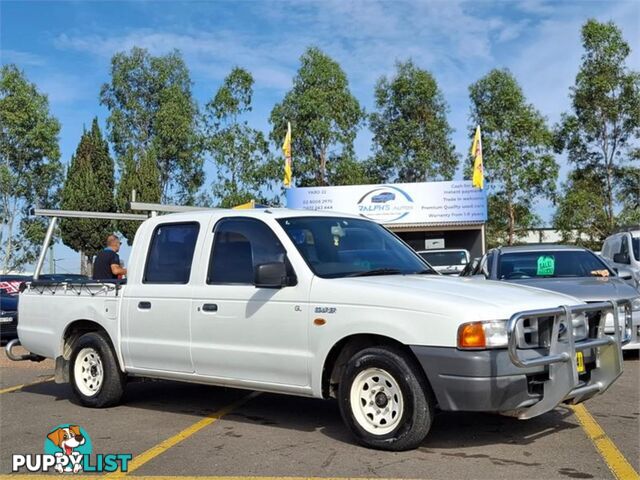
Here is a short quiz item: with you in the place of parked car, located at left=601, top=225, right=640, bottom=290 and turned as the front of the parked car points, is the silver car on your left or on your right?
on your right

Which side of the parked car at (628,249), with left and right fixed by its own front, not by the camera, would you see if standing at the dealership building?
back

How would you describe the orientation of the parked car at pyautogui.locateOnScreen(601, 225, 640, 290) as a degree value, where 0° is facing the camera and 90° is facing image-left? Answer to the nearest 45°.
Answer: approximately 315°

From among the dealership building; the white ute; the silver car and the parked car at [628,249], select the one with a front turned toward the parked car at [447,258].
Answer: the dealership building

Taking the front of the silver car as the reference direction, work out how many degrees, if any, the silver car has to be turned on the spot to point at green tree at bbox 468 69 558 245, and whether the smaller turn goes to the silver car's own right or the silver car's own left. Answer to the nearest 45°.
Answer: approximately 135° to the silver car's own left

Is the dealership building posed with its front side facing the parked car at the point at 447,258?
yes

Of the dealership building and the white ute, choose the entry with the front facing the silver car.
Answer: the dealership building

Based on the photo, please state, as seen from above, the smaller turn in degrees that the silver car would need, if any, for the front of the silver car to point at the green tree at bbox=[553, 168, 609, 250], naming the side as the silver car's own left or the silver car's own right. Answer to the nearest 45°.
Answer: approximately 135° to the silver car's own left

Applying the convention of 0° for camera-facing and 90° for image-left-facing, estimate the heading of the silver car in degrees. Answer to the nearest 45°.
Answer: approximately 315°

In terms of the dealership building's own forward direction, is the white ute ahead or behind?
ahead

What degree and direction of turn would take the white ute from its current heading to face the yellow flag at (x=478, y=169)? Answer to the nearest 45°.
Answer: approximately 135° to its left

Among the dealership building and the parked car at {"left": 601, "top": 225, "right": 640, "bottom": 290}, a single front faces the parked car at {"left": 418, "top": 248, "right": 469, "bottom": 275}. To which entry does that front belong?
the dealership building

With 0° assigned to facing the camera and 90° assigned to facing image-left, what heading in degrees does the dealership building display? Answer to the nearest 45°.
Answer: approximately 0°
